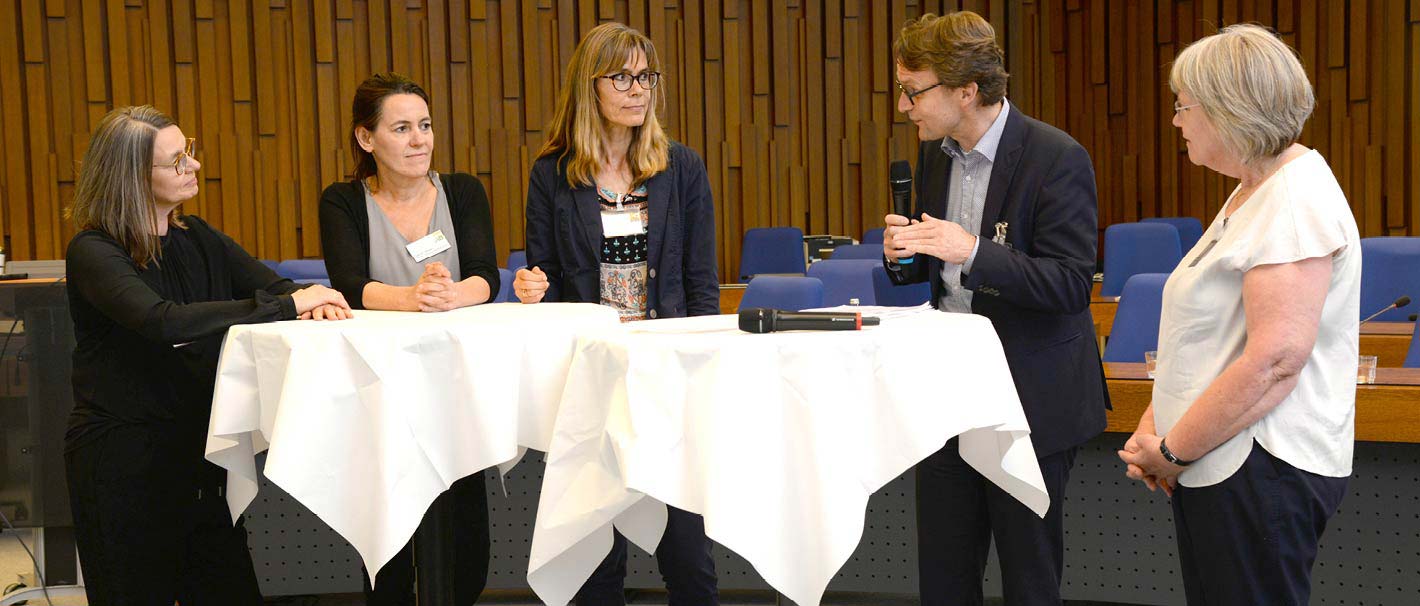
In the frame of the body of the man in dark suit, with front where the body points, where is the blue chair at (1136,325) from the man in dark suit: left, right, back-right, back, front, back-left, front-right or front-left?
back-right

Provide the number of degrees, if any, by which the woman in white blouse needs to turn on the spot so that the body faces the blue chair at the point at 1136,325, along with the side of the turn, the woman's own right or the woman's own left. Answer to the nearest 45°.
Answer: approximately 90° to the woman's own right

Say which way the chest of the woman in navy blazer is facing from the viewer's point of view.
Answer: toward the camera

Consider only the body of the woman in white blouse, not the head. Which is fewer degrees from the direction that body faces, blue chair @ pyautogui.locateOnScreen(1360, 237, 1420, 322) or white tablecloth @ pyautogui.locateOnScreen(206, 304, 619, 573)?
the white tablecloth

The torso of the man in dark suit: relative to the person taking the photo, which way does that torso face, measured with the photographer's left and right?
facing the viewer and to the left of the viewer

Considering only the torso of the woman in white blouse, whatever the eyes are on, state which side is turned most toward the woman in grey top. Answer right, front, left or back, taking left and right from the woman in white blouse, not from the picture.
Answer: front

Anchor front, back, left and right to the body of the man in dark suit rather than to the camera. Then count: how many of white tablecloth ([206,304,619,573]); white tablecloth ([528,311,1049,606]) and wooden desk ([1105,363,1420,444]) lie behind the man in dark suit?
1

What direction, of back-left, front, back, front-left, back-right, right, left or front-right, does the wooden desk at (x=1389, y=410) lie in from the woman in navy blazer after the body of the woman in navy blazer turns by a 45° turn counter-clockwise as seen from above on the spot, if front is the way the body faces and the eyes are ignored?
front-left

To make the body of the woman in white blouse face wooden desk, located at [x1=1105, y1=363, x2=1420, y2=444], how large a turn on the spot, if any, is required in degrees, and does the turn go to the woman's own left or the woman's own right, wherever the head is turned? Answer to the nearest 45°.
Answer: approximately 90° to the woman's own right

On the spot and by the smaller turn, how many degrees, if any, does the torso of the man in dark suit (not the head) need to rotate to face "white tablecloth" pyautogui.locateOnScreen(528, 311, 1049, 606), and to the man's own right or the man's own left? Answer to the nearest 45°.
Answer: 0° — they already face it

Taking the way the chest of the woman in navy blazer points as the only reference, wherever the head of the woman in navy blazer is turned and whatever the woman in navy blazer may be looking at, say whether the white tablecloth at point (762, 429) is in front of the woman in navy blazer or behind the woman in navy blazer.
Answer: in front

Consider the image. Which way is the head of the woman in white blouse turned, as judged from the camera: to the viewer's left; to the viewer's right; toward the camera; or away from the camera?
to the viewer's left

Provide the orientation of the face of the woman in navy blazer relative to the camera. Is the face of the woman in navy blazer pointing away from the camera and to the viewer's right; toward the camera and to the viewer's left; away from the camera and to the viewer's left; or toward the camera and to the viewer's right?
toward the camera and to the viewer's right

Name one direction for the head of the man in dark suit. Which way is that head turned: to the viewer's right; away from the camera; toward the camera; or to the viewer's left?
to the viewer's left

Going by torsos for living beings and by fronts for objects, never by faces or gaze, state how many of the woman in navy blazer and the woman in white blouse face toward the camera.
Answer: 1

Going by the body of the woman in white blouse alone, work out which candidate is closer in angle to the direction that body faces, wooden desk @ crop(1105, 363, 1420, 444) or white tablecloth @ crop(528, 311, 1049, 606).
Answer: the white tablecloth

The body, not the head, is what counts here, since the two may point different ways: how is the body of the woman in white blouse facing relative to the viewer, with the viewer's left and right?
facing to the left of the viewer

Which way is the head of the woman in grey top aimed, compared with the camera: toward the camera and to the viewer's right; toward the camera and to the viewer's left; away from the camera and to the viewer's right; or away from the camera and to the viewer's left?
toward the camera and to the viewer's right
